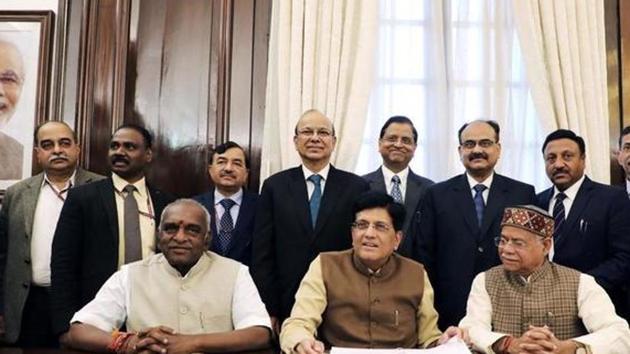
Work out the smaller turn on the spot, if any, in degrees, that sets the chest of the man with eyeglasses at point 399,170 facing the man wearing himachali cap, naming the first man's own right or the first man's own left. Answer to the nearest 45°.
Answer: approximately 45° to the first man's own left

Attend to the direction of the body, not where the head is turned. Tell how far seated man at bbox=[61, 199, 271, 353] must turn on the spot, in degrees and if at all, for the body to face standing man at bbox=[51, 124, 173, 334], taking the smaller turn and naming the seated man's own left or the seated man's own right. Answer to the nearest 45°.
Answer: approximately 135° to the seated man's own right

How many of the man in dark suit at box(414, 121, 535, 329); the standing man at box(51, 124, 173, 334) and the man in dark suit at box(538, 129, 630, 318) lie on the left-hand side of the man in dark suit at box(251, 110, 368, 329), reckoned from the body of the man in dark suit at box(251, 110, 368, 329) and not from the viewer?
2

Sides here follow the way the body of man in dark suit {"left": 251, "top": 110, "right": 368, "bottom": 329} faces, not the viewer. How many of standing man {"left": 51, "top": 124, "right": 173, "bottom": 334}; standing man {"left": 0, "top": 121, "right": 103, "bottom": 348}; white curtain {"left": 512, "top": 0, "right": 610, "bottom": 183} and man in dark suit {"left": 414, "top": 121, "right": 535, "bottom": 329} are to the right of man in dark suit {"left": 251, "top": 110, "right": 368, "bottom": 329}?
2

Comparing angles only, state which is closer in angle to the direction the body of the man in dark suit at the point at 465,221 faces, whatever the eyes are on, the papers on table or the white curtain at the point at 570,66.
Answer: the papers on table

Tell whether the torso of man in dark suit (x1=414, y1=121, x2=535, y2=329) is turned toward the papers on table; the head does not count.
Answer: yes
